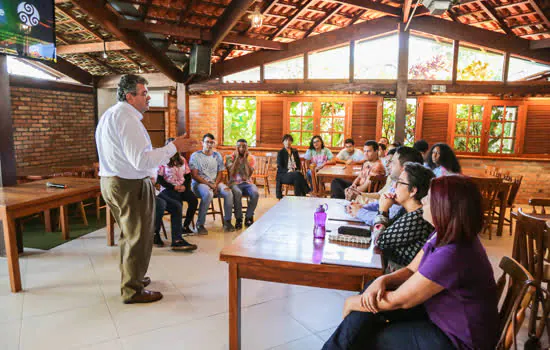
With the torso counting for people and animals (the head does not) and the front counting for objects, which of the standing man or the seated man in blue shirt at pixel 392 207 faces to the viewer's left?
the seated man in blue shirt

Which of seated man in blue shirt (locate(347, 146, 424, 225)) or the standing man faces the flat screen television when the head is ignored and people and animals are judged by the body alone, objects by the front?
the seated man in blue shirt

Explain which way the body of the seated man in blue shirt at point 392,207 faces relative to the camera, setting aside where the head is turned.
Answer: to the viewer's left

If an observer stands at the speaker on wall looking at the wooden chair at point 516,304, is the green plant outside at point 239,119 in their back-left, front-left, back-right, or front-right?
back-left

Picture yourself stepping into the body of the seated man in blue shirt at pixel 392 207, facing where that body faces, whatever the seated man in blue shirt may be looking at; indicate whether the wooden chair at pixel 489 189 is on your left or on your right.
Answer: on your right

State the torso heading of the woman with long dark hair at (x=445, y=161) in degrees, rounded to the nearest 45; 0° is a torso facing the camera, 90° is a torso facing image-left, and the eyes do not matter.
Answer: approximately 45°

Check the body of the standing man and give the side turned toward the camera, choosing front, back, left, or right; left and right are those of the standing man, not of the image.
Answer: right

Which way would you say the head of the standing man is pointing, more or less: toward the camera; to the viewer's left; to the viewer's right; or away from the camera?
to the viewer's right

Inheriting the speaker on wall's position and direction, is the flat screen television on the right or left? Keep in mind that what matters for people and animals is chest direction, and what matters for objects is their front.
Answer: on its right

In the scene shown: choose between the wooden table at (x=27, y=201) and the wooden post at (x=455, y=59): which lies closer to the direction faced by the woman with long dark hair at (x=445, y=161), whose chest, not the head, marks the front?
the wooden table

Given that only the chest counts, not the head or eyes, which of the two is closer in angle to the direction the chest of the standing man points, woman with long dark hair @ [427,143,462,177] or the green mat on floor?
the woman with long dark hair

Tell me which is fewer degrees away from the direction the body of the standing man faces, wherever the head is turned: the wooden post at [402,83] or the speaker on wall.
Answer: the wooden post
